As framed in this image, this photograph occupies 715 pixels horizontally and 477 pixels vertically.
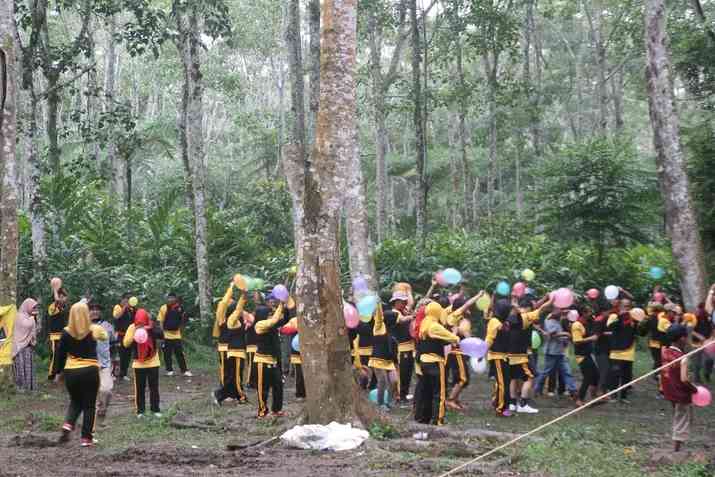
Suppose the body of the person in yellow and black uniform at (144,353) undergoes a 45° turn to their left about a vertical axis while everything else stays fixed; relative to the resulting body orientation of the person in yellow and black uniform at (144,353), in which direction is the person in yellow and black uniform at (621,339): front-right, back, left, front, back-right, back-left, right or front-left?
front-left

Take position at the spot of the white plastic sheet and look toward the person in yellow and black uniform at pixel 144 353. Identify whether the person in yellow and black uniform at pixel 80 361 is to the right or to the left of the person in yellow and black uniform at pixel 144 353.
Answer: left

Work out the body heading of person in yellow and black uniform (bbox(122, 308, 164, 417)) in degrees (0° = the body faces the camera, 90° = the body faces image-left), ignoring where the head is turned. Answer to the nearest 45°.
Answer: approximately 0°

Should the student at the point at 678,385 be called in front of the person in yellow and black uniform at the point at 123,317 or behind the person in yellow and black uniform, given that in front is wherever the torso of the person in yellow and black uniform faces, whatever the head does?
in front

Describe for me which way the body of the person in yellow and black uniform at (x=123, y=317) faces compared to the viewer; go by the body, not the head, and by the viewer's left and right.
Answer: facing the viewer and to the right of the viewer

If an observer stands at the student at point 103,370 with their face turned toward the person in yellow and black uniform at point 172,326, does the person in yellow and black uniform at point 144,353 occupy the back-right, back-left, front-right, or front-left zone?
front-right

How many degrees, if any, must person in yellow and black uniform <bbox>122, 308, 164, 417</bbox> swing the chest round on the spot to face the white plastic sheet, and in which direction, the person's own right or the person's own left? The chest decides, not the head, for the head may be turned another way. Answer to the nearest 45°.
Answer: approximately 45° to the person's own left

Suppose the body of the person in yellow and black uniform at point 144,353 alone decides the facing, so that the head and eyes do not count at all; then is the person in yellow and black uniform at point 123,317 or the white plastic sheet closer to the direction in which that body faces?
the white plastic sheet

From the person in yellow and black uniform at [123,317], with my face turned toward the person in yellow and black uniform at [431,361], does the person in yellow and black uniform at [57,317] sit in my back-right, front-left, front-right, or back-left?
back-right

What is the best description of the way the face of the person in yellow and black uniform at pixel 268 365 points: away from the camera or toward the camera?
away from the camera

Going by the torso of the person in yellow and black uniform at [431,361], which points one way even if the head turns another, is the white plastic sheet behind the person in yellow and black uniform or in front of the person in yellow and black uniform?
behind
